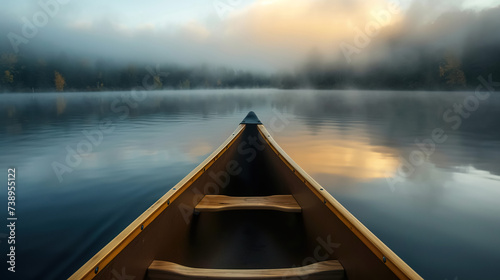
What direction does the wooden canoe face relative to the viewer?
away from the camera
